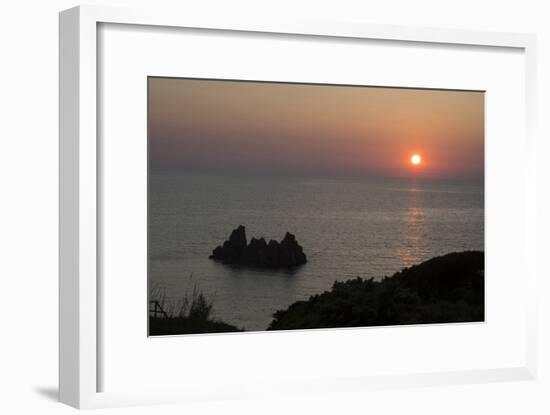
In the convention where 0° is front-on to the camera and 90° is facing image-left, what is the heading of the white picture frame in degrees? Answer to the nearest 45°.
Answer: approximately 315°
